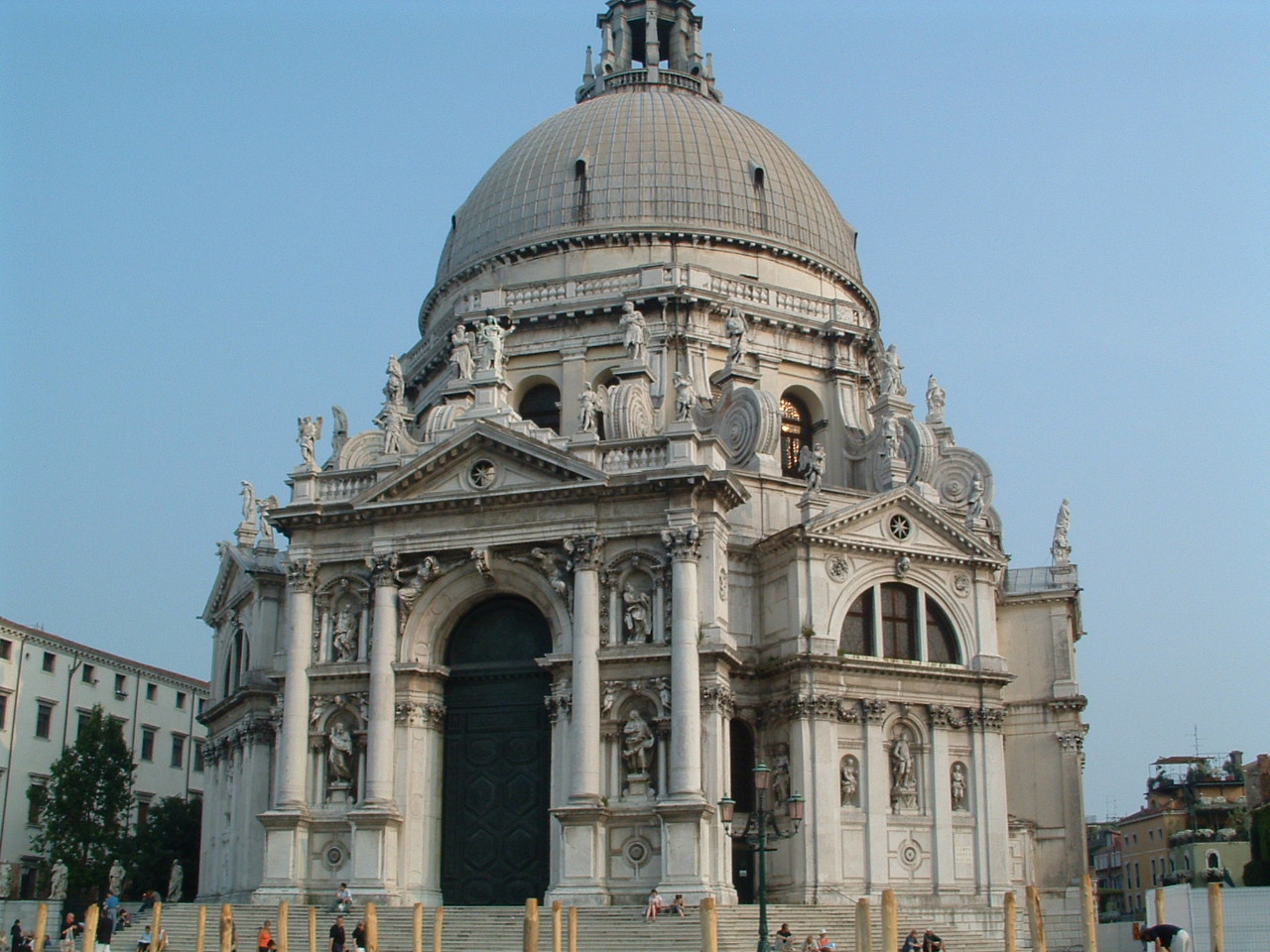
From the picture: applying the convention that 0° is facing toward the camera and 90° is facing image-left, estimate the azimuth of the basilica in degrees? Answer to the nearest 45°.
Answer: approximately 45°

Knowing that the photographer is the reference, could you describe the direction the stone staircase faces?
facing the viewer

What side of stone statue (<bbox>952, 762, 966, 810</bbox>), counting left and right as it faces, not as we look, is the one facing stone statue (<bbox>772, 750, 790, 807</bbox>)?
right

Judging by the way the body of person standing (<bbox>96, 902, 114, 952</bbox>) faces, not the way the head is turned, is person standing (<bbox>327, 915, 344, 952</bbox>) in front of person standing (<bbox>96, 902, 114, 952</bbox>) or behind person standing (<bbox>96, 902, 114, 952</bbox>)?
behind

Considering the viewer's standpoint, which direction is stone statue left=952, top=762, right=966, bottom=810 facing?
facing the viewer and to the right of the viewer
